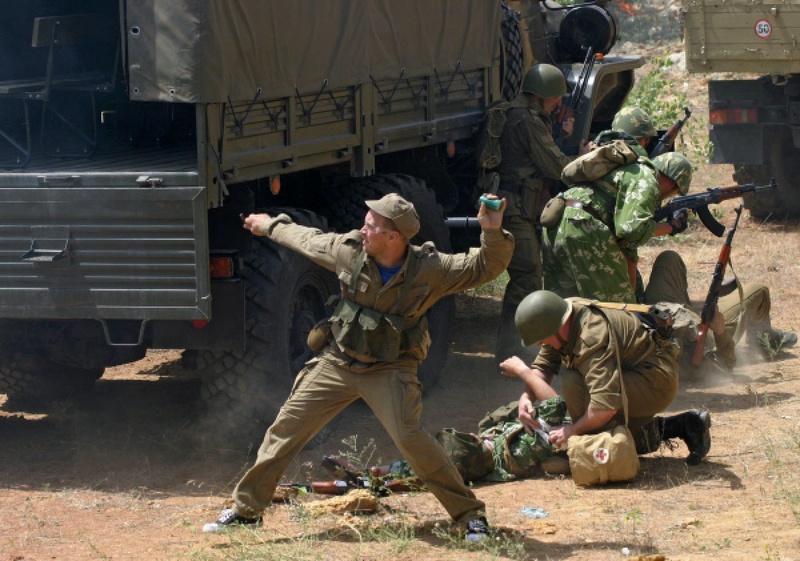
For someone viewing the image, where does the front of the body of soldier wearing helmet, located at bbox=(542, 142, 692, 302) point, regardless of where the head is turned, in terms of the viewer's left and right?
facing to the right of the viewer

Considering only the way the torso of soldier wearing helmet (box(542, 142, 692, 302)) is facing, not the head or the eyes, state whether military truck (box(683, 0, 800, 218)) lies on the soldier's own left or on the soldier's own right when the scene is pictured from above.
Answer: on the soldier's own left

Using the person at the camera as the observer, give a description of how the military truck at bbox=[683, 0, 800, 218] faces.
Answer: facing away from the viewer

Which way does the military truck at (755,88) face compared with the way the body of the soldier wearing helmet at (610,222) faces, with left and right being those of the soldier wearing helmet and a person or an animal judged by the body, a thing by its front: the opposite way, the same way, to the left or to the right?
to the left

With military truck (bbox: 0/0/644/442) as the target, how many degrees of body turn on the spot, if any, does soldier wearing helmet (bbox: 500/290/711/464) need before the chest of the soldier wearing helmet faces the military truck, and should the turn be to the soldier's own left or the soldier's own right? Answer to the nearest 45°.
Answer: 0° — they already face it

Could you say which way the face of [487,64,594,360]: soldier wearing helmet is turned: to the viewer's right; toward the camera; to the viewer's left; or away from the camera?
to the viewer's right

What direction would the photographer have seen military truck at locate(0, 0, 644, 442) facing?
facing away from the viewer and to the right of the viewer

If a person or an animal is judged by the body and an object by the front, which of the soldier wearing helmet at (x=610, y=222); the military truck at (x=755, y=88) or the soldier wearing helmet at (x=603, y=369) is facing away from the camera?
the military truck

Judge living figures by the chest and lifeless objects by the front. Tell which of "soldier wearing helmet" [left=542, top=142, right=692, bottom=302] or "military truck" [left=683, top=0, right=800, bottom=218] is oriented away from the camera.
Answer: the military truck

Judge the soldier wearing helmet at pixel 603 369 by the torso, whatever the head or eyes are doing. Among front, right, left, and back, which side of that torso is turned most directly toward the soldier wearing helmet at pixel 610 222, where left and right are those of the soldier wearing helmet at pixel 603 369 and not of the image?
right

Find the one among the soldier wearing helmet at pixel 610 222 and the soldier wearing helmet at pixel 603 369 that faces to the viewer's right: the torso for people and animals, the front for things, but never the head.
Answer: the soldier wearing helmet at pixel 610 222

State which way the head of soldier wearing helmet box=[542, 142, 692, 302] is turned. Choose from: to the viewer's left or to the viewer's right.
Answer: to the viewer's right

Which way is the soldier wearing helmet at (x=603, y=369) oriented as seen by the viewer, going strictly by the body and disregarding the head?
to the viewer's left
